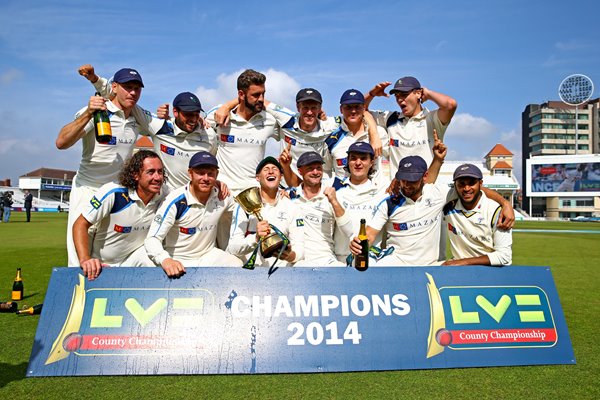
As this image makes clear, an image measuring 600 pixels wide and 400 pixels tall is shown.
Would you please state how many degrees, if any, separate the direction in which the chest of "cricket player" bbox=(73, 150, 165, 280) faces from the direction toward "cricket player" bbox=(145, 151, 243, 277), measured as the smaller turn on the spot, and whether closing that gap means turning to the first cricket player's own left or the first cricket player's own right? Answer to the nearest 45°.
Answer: approximately 45° to the first cricket player's own left

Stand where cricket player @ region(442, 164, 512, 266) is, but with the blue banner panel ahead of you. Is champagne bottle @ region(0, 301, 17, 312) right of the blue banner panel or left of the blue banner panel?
right

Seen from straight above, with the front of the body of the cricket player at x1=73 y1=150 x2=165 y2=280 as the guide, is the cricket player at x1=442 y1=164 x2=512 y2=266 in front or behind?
in front

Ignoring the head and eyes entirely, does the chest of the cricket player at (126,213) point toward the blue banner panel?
yes

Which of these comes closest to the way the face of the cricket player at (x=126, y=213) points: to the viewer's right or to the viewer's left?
to the viewer's right

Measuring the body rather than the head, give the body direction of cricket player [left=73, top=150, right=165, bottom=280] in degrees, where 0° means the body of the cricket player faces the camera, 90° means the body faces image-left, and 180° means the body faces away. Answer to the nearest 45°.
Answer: approximately 315°

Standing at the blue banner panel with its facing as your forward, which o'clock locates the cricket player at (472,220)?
The cricket player is roughly at 8 o'clock from the blue banner panel.

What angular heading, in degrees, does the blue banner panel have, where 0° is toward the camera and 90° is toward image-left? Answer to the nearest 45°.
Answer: approximately 0°

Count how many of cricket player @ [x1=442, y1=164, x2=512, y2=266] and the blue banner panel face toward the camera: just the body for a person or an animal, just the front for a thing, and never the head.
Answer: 2

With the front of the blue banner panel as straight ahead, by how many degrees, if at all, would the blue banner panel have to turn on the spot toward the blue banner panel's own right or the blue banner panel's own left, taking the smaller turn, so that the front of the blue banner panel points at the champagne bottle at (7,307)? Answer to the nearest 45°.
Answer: approximately 135° to the blue banner panel's own right
